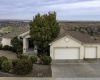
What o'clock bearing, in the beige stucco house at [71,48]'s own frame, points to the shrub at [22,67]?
The shrub is roughly at 1 o'clock from the beige stucco house.

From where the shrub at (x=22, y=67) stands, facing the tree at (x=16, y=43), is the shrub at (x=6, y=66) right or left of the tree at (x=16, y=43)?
left

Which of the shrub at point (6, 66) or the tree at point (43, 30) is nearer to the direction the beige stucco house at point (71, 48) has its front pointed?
the shrub

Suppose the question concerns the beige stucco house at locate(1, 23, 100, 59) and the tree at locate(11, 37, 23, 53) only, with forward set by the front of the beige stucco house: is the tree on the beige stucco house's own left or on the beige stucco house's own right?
on the beige stucco house's own right

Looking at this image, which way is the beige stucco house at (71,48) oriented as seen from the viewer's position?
toward the camera

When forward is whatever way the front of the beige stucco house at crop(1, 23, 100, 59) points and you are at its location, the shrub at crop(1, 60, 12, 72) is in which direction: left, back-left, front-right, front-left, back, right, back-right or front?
front-right

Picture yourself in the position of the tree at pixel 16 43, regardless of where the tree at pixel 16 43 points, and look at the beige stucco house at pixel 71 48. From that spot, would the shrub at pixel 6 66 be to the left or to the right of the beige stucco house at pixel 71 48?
right
